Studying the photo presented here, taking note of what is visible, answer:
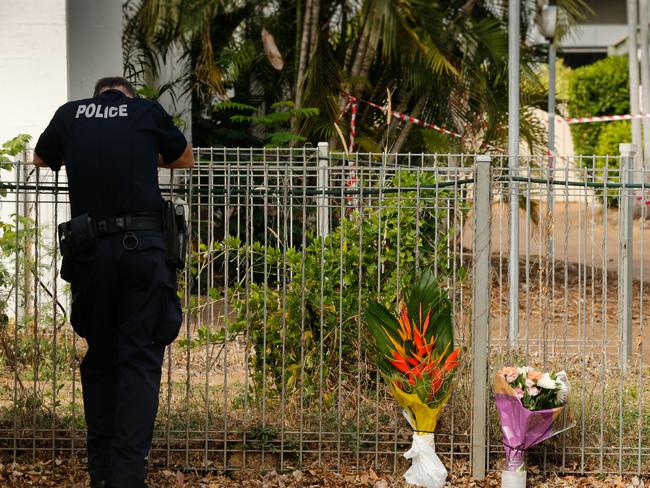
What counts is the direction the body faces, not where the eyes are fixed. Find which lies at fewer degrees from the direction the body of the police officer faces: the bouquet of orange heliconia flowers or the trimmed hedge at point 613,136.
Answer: the trimmed hedge

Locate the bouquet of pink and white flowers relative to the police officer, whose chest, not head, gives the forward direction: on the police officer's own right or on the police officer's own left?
on the police officer's own right

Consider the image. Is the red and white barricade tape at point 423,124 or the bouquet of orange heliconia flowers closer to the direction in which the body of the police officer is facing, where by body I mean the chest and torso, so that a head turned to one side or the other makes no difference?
the red and white barricade tape

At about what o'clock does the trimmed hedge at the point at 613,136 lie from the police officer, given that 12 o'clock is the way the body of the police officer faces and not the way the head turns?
The trimmed hedge is roughly at 1 o'clock from the police officer.

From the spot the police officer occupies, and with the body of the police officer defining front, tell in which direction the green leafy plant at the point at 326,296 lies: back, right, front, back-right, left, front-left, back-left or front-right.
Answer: front-right

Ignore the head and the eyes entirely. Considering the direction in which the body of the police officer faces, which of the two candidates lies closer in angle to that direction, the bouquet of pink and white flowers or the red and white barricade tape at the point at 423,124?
the red and white barricade tape

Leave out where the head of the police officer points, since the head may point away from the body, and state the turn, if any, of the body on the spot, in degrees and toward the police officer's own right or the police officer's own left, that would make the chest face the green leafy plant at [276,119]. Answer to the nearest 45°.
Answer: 0° — they already face it

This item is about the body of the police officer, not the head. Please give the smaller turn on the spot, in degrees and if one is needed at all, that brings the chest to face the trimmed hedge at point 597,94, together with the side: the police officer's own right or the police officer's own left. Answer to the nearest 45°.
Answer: approximately 45° to the police officer's own right

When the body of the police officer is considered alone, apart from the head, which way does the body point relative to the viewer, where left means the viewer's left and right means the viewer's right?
facing away from the viewer

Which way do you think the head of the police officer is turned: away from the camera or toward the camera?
away from the camera
